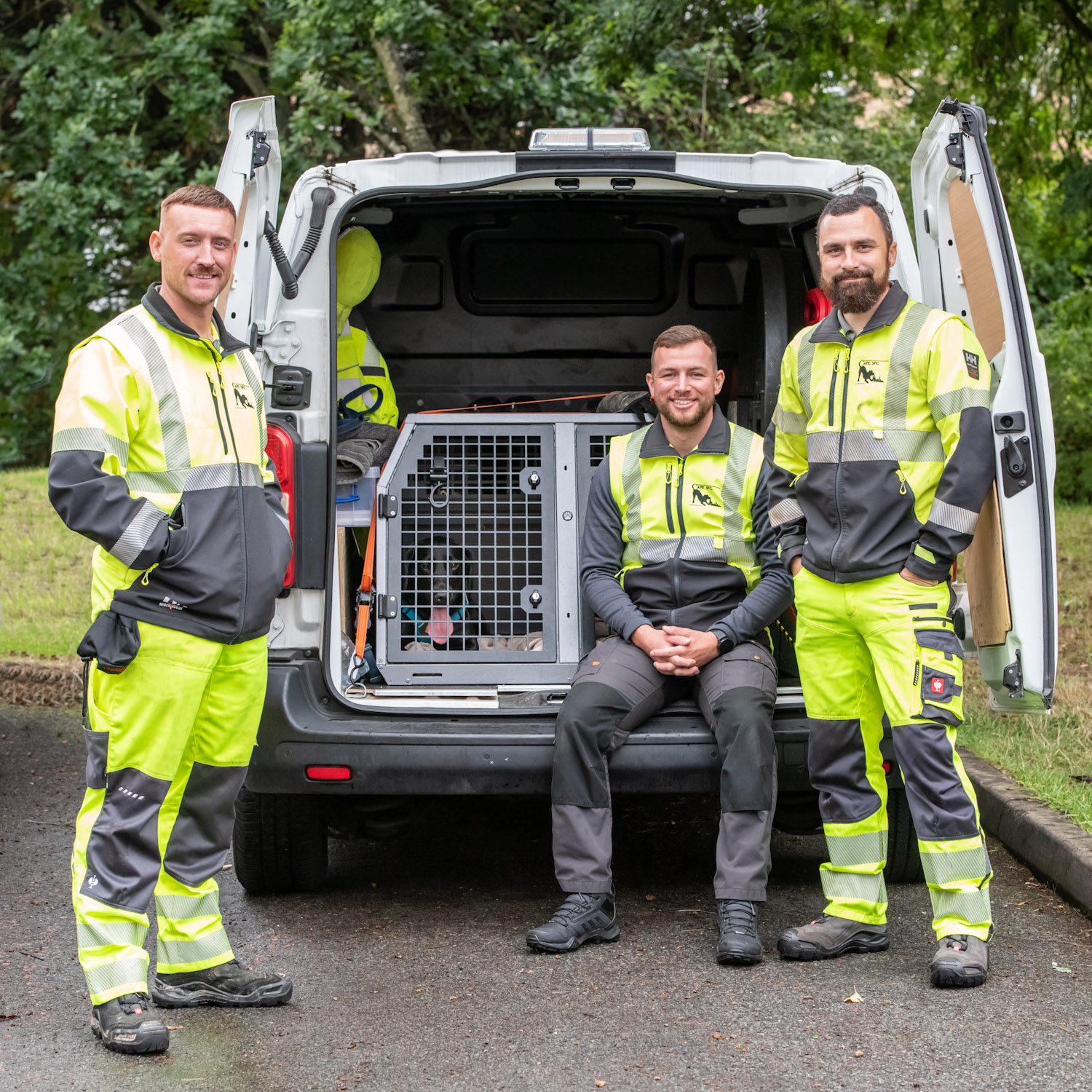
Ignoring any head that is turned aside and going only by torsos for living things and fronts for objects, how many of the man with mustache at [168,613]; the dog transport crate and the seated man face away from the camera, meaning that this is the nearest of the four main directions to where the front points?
0

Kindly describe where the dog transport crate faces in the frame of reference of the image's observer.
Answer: facing the viewer

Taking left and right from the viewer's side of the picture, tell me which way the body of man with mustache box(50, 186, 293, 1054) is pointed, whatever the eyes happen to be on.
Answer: facing the viewer and to the right of the viewer

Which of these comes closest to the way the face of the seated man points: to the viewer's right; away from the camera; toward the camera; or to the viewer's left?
toward the camera

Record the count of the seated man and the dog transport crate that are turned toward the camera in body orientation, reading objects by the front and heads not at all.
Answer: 2

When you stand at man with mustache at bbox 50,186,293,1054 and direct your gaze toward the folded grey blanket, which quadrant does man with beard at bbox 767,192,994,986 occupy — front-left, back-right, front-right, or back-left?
front-right

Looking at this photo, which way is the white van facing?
away from the camera

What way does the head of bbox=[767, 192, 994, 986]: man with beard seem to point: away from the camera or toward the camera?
toward the camera

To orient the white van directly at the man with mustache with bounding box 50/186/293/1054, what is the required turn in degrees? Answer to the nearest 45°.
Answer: approximately 135° to its left

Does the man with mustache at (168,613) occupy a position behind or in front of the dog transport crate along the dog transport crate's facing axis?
in front

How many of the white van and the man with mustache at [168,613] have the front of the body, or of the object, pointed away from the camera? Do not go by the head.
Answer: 1
